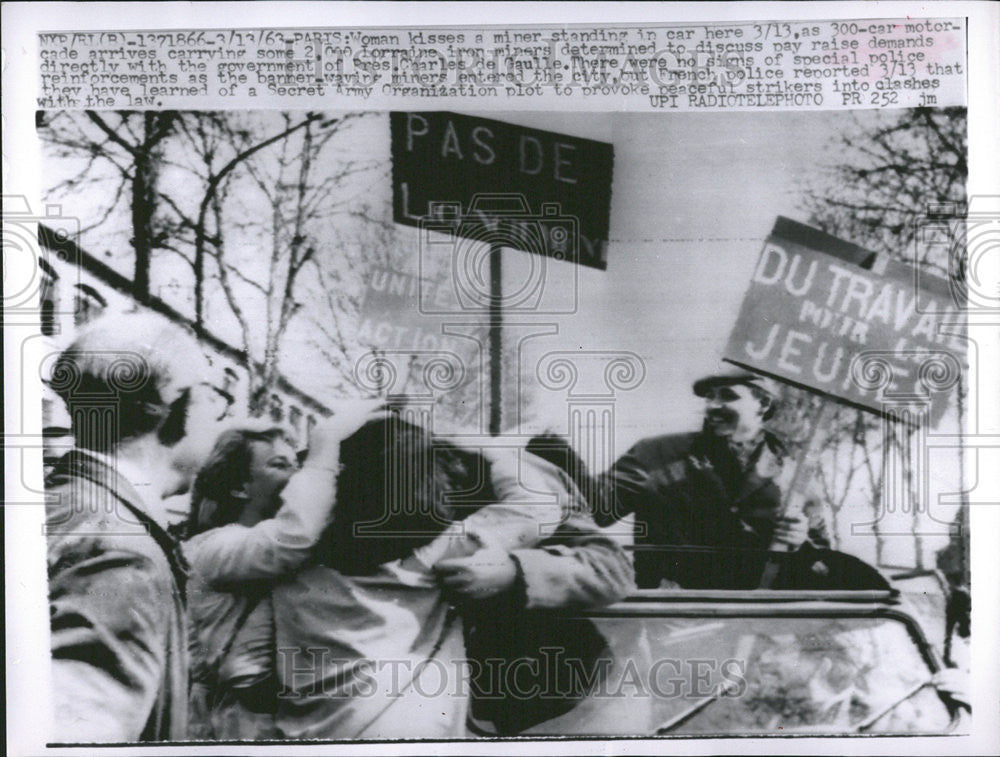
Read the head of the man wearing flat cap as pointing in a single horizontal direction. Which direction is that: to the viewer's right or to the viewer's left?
to the viewer's left

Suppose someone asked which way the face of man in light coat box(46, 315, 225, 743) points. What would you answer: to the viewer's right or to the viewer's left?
to the viewer's right

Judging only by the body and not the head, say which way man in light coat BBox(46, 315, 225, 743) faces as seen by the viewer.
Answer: to the viewer's right
